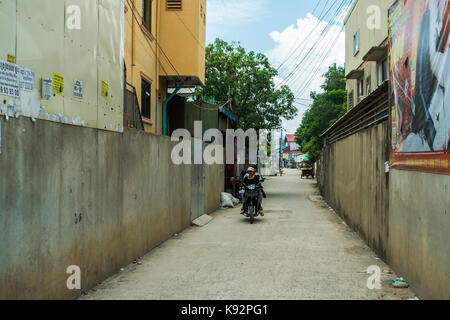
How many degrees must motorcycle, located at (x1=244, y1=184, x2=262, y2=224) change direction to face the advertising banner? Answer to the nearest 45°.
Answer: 0° — it already faces it

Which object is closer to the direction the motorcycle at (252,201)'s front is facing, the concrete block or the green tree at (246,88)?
the concrete block

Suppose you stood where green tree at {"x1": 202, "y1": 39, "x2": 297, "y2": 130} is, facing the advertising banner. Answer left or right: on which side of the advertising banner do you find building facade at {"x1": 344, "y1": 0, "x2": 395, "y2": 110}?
left

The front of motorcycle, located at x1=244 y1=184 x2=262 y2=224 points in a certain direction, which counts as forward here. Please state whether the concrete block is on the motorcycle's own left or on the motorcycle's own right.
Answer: on the motorcycle's own right

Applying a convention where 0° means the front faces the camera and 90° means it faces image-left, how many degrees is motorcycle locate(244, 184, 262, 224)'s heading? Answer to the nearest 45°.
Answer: approximately 0°

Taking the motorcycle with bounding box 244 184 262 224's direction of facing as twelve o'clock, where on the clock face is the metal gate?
The metal gate is roughly at 3 o'clock from the motorcycle.

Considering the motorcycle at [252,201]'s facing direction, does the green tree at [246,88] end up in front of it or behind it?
behind
